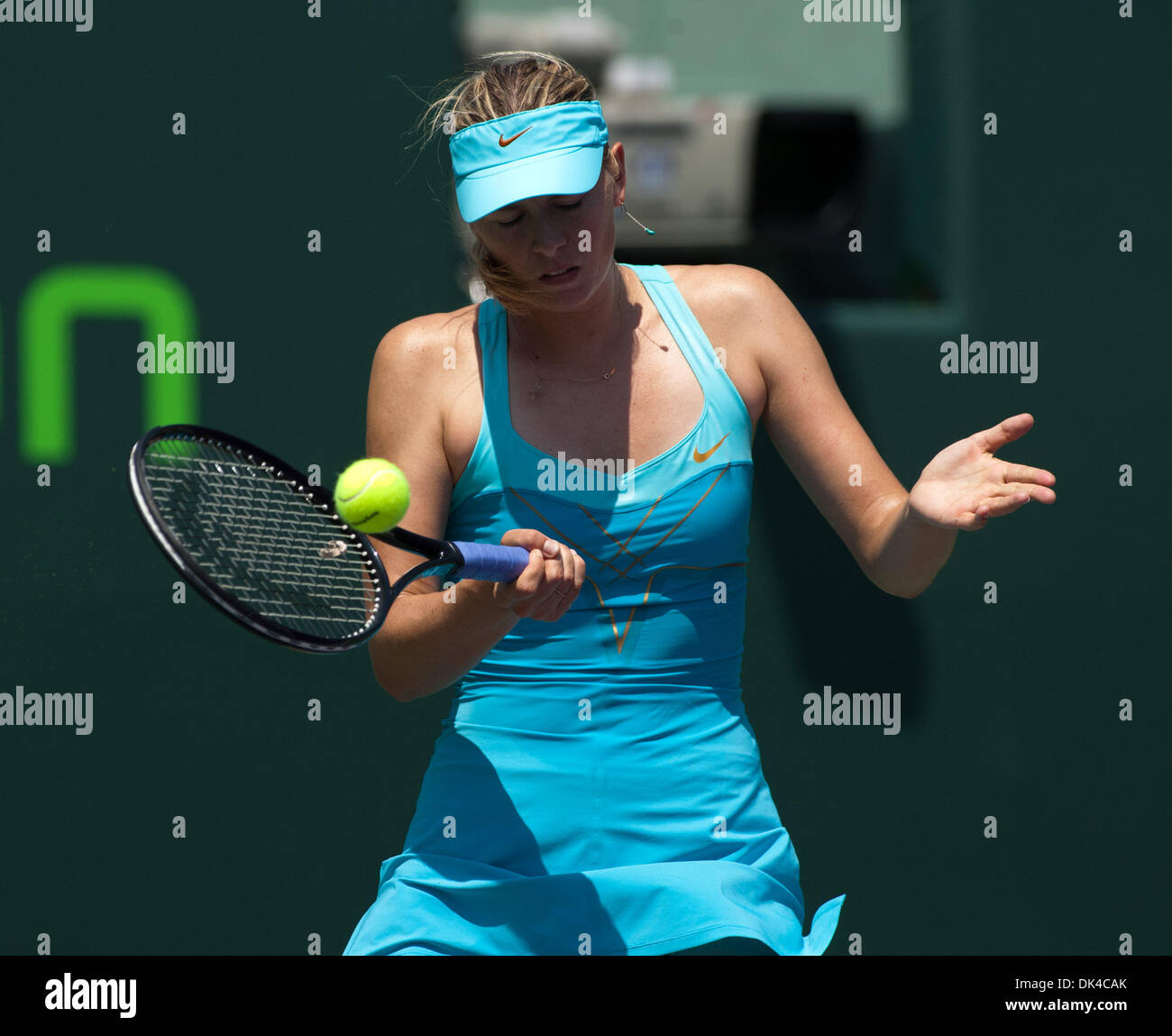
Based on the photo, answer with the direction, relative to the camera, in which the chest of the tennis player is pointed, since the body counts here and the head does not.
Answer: toward the camera

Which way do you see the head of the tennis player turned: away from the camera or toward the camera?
toward the camera
